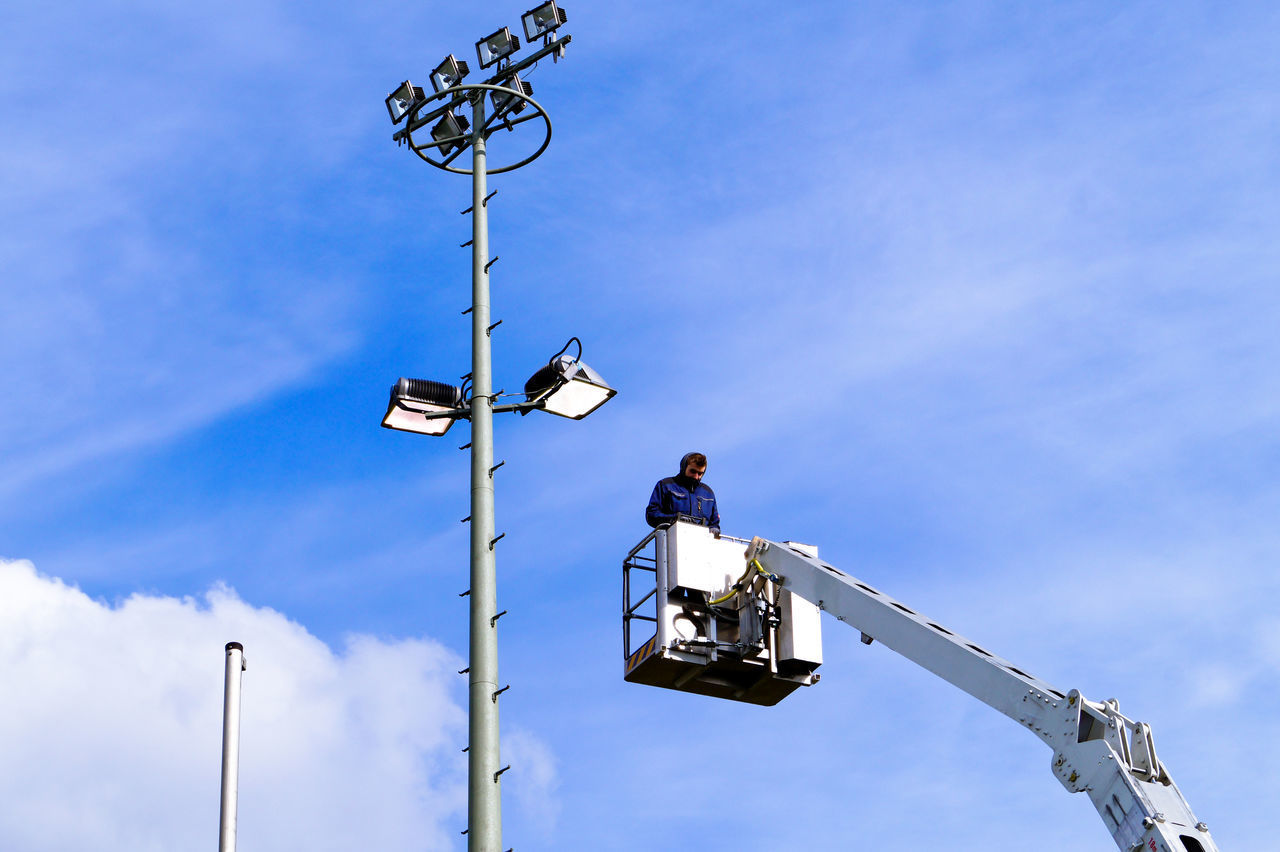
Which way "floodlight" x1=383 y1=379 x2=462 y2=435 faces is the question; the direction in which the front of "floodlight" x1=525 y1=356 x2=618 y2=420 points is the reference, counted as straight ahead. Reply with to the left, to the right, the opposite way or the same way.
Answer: to the right

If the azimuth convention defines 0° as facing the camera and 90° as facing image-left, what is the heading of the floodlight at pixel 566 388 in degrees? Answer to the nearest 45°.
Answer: approximately 315°
